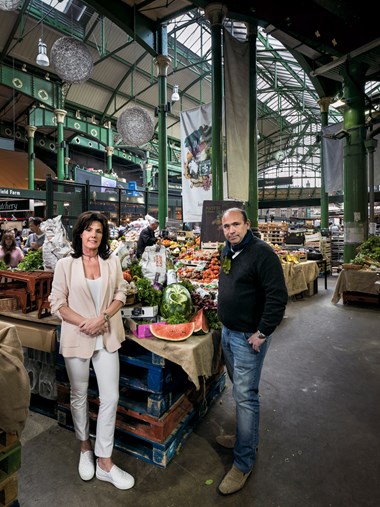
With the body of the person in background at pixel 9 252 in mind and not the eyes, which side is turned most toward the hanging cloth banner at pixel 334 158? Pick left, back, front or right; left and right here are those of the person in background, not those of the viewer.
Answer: left

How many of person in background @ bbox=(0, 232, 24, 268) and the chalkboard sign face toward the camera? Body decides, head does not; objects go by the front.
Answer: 2

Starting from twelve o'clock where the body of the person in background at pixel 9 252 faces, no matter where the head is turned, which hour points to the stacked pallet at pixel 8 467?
The stacked pallet is roughly at 12 o'clock from the person in background.

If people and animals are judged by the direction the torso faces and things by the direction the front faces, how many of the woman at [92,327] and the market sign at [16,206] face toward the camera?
2

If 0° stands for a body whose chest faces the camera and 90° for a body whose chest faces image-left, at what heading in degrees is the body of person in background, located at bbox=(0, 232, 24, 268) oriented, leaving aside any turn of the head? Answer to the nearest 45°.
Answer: approximately 0°

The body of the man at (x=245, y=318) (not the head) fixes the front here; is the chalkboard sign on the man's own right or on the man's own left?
on the man's own right
